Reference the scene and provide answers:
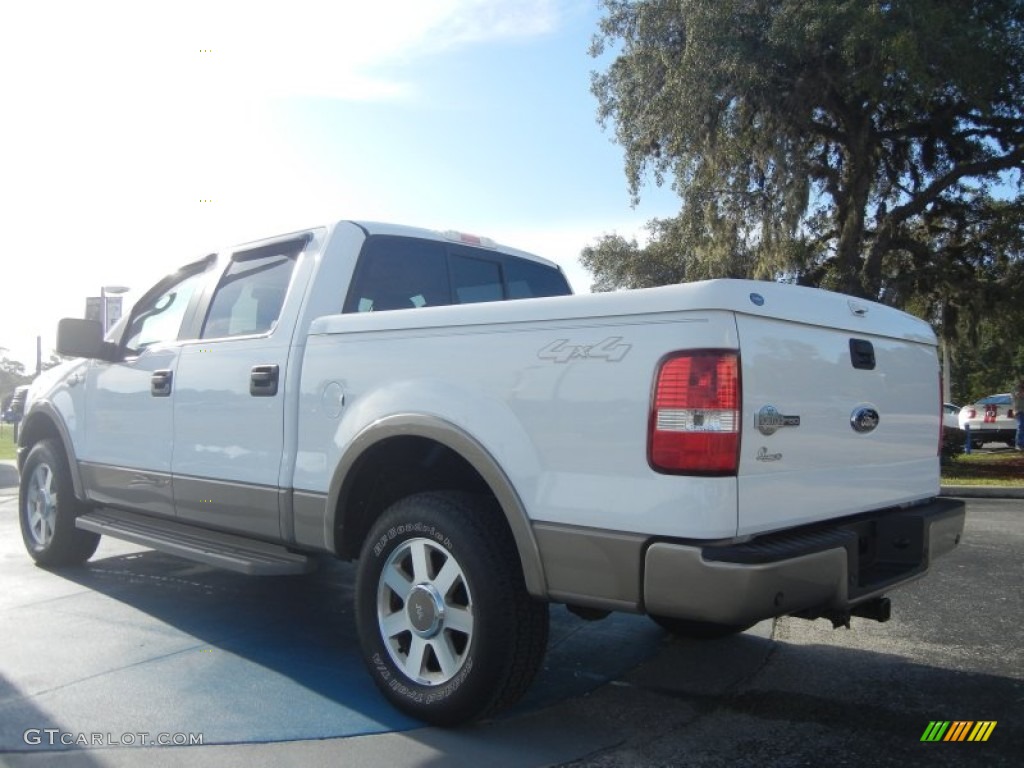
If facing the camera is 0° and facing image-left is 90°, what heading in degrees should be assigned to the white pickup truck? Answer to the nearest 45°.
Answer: approximately 135°

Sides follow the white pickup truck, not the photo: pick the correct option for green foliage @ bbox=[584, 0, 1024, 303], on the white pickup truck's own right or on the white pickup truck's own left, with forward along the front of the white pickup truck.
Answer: on the white pickup truck's own right

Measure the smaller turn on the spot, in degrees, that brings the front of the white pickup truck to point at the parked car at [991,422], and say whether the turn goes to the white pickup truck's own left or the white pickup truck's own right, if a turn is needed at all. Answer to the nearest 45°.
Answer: approximately 90° to the white pickup truck's own right
